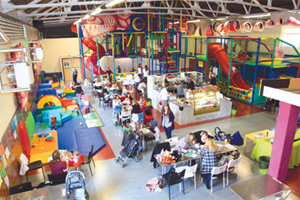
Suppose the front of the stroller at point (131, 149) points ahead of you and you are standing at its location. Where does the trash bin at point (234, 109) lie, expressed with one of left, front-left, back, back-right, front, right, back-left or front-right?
back

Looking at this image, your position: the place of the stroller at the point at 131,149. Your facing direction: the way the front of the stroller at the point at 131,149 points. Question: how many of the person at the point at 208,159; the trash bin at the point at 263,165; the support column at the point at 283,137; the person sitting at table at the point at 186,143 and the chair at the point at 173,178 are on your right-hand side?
0

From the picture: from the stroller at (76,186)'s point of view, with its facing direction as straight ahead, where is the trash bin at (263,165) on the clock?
The trash bin is roughly at 9 o'clock from the stroller.

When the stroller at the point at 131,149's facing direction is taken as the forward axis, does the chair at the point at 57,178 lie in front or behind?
in front

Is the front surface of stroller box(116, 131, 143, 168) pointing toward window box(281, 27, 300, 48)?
no

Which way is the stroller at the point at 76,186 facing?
toward the camera

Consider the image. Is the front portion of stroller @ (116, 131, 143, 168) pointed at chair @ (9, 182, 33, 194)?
yes

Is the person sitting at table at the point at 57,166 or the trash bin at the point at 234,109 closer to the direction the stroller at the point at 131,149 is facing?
the person sitting at table

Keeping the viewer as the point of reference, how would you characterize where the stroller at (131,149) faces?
facing the viewer and to the left of the viewer

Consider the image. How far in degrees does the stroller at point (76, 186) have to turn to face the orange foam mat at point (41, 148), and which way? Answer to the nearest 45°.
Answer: approximately 180°

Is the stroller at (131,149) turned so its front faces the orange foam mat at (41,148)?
no

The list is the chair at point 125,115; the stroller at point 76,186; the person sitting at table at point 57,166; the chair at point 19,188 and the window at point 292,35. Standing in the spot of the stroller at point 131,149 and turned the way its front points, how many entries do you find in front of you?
3

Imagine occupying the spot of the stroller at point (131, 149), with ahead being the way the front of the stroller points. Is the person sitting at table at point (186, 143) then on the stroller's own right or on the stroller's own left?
on the stroller's own left

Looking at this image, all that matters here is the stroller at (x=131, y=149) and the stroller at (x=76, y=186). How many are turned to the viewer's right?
0

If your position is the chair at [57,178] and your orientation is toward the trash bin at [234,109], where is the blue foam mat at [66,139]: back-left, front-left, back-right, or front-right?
front-left

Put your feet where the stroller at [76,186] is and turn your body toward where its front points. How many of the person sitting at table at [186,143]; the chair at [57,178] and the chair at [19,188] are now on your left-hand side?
1

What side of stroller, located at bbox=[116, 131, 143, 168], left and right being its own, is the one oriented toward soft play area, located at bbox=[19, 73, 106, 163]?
right

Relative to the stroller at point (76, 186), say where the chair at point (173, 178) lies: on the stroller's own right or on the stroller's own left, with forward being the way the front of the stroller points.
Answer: on the stroller's own left

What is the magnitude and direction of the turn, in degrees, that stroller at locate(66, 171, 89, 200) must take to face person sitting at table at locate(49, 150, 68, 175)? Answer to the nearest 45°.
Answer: approximately 135° to its right

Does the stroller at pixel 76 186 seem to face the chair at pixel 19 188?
no

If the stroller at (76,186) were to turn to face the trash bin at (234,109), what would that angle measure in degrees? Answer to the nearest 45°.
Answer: approximately 135° to its left

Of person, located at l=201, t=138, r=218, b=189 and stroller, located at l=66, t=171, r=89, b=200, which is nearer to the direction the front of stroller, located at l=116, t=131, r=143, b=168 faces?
the stroller
